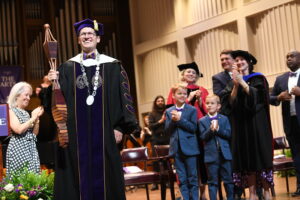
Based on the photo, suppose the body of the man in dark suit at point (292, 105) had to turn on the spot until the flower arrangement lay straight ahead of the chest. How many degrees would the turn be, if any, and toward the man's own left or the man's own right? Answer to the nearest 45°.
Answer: approximately 45° to the man's own right

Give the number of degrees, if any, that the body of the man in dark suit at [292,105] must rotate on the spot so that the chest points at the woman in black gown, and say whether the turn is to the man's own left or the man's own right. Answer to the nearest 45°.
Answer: approximately 45° to the man's own right

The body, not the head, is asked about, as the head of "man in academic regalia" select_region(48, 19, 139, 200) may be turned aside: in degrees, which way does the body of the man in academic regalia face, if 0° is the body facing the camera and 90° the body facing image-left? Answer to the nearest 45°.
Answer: approximately 0°

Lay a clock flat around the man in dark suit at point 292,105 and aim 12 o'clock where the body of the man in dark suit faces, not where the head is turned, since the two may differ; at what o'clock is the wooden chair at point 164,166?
The wooden chair is roughly at 2 o'clock from the man in dark suit.

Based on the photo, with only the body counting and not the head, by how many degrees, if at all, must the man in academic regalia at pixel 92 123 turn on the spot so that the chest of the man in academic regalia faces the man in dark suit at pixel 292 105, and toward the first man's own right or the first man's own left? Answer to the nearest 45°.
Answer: approximately 135° to the first man's own left

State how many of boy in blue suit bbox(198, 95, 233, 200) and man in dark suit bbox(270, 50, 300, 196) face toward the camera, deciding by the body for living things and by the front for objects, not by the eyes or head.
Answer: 2

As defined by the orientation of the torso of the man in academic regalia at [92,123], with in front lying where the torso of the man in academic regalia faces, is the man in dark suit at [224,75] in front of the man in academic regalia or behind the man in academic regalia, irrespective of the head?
behind
